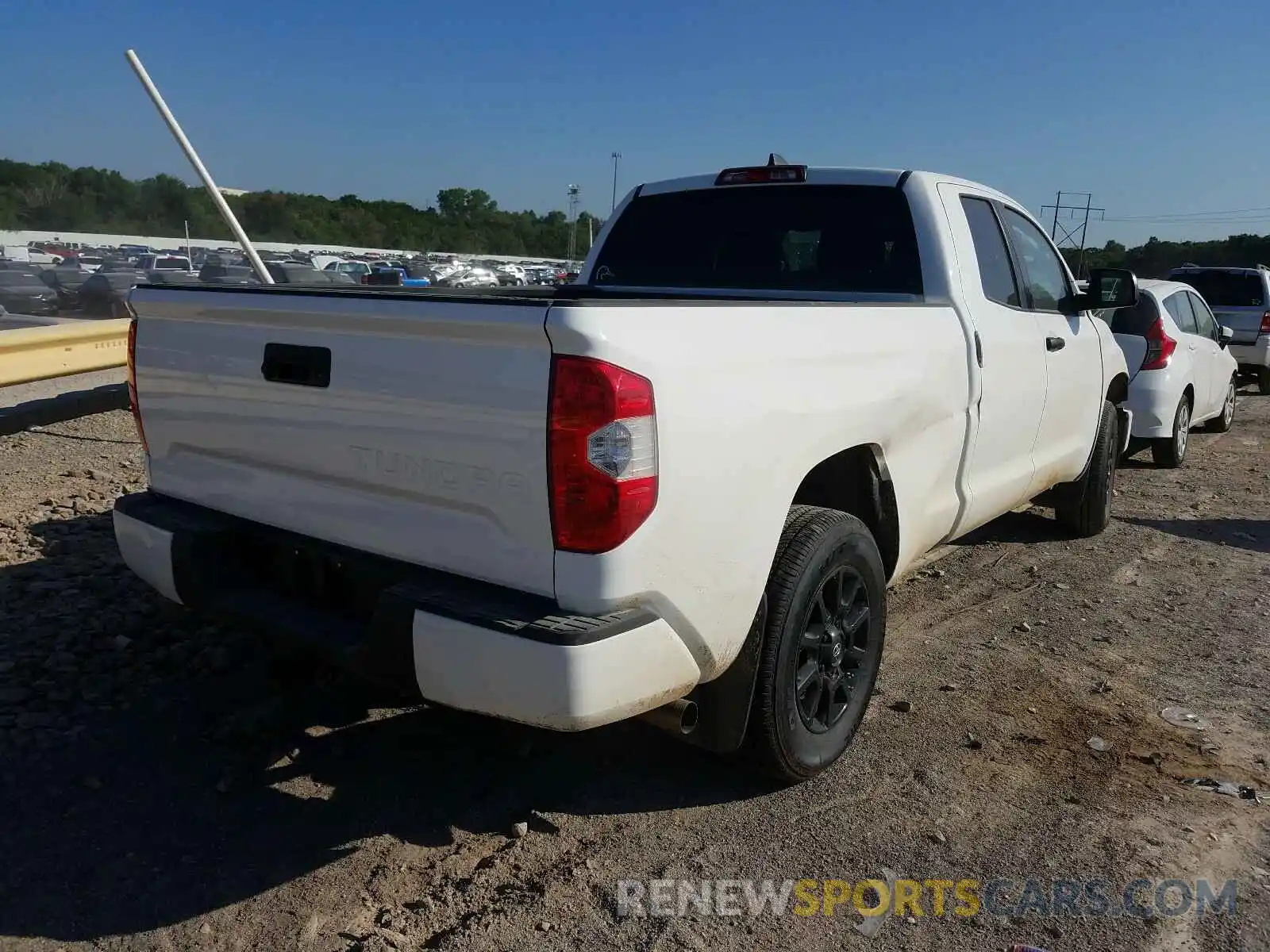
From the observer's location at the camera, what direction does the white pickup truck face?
facing away from the viewer and to the right of the viewer

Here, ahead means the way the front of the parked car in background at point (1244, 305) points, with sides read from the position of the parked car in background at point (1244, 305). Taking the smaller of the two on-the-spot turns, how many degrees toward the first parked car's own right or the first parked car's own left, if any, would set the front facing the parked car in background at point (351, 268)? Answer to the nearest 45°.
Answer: approximately 90° to the first parked car's own left

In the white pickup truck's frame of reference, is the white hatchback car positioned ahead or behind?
ahead

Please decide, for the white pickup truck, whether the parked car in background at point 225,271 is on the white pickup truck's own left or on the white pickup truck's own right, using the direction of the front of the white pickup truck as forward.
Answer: on the white pickup truck's own left

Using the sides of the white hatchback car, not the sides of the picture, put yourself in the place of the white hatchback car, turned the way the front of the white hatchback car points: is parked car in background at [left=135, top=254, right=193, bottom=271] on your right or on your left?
on your left

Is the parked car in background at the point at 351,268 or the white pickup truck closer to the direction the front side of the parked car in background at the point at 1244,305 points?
the parked car in background

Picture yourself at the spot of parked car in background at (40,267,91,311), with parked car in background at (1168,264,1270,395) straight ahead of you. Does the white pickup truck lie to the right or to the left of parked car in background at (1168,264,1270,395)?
right

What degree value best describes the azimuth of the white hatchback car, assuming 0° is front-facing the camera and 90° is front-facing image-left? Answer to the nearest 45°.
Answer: approximately 225°

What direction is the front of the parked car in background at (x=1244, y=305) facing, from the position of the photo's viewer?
facing away from the viewer

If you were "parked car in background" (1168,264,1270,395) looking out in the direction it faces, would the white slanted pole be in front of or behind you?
behind

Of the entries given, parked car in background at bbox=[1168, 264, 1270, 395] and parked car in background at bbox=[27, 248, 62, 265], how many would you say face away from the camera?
1
